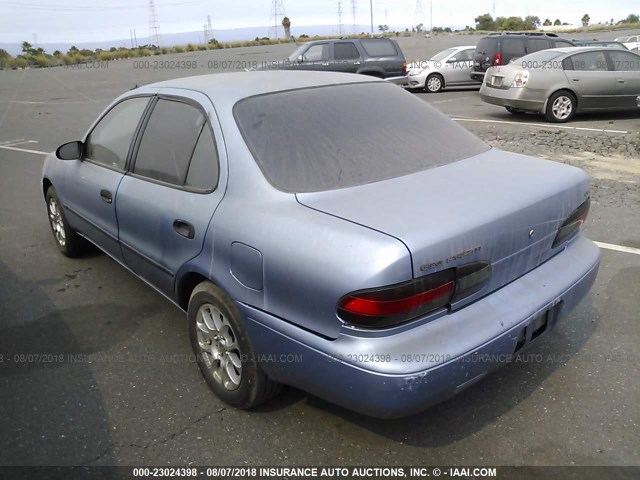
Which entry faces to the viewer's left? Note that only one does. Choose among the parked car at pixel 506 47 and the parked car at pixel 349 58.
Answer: the parked car at pixel 349 58

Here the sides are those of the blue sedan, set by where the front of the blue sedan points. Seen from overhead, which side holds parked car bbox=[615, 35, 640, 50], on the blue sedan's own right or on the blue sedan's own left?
on the blue sedan's own right

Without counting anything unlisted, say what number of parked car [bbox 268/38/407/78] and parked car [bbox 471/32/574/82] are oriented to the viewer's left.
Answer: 1

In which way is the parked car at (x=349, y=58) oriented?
to the viewer's left

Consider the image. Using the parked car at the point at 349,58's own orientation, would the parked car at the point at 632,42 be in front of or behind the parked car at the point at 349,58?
behind

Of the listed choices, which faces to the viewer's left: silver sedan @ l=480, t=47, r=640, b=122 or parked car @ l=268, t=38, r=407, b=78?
the parked car

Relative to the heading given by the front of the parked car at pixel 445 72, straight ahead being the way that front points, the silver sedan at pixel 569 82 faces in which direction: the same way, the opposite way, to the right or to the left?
the opposite way

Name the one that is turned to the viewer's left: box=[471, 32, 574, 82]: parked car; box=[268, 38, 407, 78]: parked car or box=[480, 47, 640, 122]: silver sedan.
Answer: box=[268, 38, 407, 78]: parked car

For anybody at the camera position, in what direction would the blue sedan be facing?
facing away from the viewer and to the left of the viewer

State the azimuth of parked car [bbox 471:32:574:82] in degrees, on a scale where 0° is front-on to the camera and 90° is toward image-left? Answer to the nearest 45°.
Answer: approximately 225°

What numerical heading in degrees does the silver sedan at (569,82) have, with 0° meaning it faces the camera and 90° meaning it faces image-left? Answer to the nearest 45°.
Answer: approximately 225°
